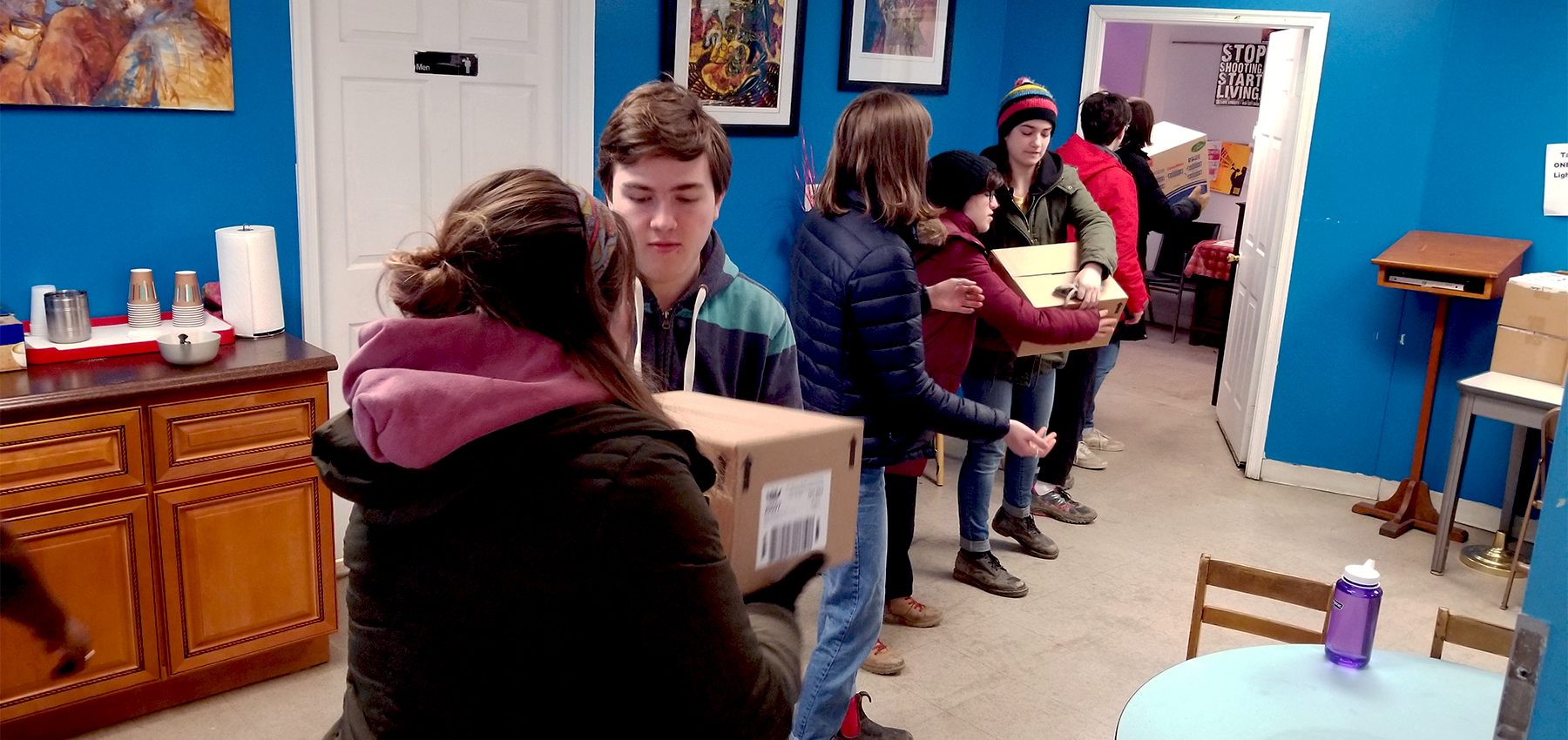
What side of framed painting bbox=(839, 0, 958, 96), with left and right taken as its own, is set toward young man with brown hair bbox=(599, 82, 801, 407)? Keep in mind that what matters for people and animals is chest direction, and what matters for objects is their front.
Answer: front

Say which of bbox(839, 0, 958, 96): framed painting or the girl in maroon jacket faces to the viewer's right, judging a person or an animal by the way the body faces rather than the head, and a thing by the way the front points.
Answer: the girl in maroon jacket

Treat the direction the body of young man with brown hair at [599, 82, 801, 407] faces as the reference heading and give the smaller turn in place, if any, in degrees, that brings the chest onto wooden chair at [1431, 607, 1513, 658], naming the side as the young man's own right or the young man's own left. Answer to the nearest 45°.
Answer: approximately 90° to the young man's own left

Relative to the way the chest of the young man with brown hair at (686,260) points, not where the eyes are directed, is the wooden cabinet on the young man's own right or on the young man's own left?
on the young man's own right

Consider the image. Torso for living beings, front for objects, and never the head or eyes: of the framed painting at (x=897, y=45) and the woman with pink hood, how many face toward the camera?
1

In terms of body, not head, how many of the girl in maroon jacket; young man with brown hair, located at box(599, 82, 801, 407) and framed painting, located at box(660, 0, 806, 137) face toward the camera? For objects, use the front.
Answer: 2

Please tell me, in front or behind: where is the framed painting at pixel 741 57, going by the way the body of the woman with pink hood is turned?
in front

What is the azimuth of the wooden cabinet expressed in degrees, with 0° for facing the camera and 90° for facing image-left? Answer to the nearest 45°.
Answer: approximately 315°

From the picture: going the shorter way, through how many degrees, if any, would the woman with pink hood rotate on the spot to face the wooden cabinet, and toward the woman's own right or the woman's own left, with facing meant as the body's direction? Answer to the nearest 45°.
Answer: approximately 90° to the woman's own left

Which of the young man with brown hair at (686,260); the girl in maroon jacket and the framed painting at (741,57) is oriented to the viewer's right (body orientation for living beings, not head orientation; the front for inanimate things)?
the girl in maroon jacket

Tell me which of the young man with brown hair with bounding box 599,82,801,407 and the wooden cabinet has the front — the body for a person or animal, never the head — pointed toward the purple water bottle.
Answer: the wooden cabinet
